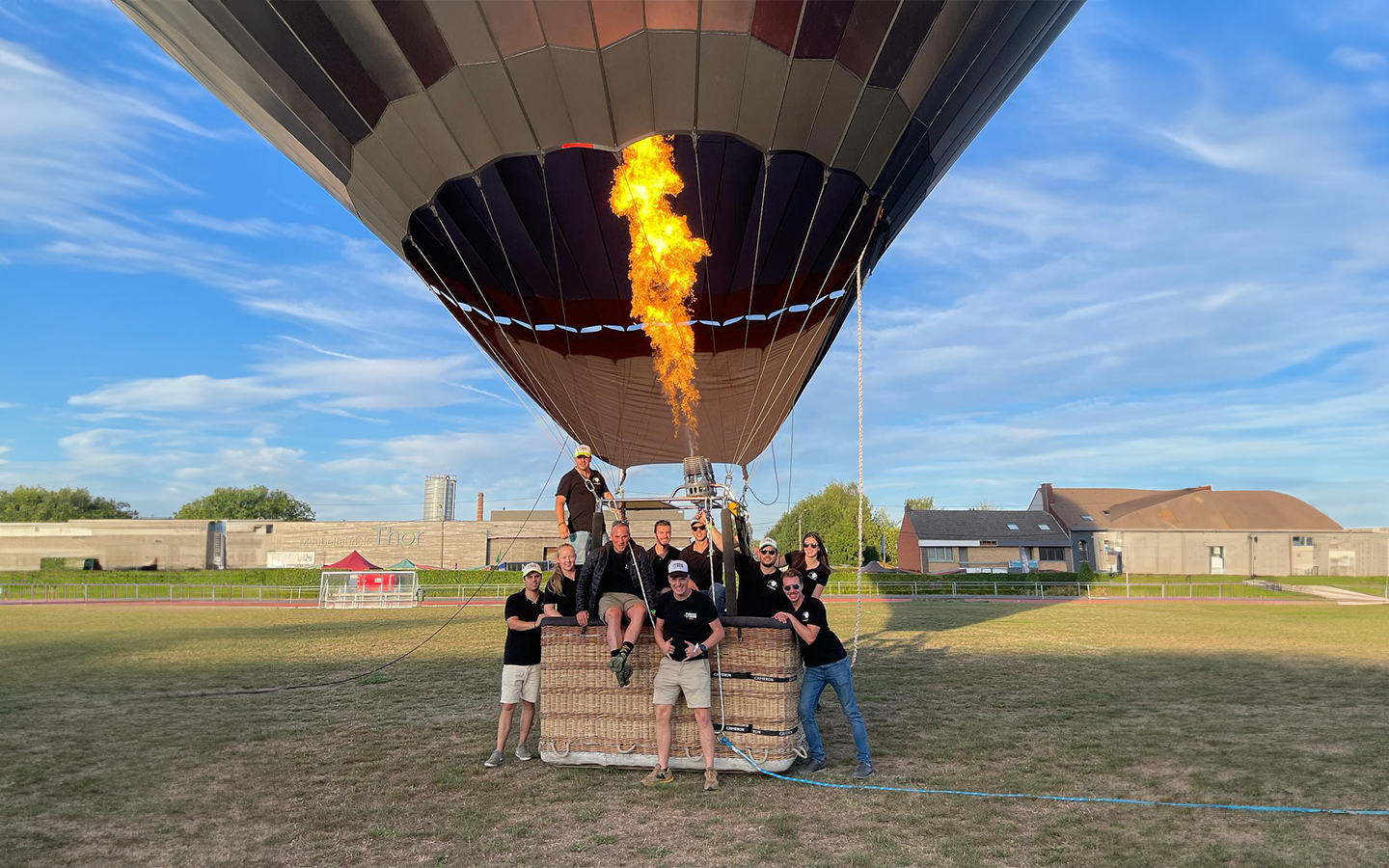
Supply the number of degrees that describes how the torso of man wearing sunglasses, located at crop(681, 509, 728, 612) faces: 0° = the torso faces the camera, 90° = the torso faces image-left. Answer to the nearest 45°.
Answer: approximately 0°

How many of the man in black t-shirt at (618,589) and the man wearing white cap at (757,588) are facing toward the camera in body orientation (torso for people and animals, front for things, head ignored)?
2

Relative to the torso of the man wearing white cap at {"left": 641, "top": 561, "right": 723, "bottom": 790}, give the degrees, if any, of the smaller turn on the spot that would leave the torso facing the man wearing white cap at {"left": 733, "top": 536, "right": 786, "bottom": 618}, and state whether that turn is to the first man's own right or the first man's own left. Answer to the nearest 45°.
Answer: approximately 135° to the first man's own left

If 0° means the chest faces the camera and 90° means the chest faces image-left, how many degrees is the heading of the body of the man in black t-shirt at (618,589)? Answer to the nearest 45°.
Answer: approximately 0°
